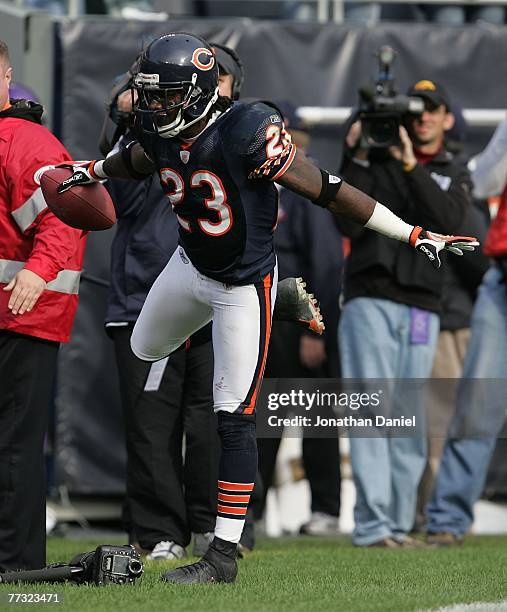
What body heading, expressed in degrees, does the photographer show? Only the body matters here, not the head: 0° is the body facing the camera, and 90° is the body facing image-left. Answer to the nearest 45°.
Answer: approximately 45°

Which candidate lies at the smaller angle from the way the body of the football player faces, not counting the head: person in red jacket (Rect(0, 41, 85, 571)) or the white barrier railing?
the person in red jacket

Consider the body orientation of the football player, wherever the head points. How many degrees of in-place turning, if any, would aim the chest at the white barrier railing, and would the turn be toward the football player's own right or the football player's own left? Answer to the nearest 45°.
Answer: approximately 135° to the football player's own right

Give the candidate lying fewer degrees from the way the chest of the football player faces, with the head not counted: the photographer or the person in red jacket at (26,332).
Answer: the person in red jacket

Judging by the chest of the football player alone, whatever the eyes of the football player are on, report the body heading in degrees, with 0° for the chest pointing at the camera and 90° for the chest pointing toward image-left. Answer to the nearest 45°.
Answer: approximately 45°

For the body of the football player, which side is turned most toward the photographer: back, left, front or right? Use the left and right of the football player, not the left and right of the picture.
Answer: back

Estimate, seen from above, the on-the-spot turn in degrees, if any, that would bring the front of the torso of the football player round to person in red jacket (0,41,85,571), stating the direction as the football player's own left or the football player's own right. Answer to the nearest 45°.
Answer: approximately 45° to the football player's own right

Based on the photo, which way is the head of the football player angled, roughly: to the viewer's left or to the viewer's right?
to the viewer's left
